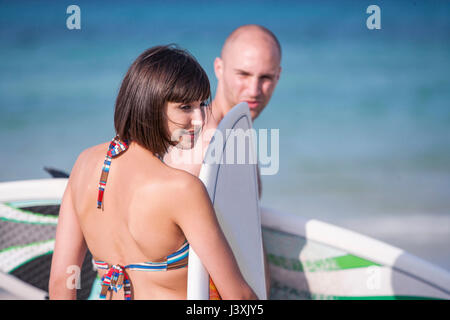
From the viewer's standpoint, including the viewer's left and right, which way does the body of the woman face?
facing away from the viewer and to the right of the viewer

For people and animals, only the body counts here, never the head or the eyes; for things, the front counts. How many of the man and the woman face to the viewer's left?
0

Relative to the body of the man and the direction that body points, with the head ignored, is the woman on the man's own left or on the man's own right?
on the man's own right

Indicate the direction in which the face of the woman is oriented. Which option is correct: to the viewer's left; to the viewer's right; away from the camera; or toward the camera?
to the viewer's right

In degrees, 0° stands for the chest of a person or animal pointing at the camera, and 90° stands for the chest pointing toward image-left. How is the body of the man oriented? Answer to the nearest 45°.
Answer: approximately 315°
